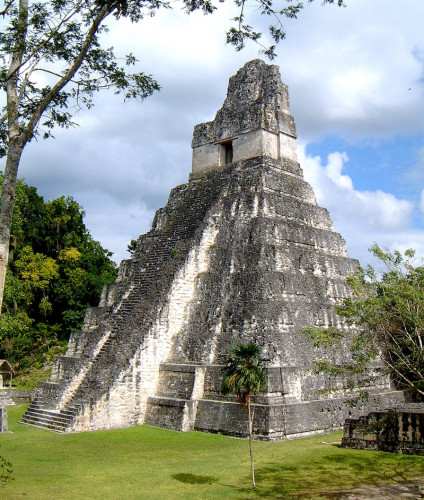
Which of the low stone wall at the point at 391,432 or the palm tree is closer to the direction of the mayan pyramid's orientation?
the palm tree

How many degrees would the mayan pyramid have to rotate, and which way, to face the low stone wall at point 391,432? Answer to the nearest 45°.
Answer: approximately 90° to its left

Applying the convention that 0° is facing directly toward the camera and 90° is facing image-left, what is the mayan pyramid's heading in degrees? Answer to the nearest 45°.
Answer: approximately 45°

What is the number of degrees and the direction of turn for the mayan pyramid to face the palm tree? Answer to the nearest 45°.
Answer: approximately 45° to its left
